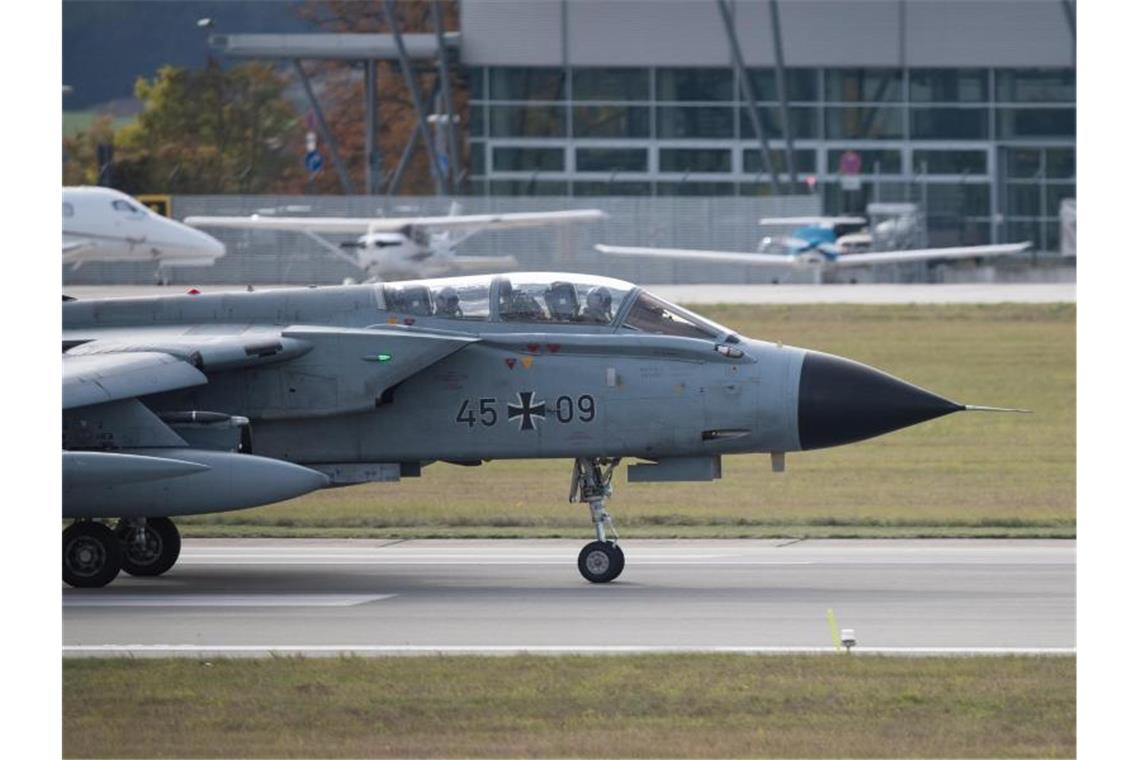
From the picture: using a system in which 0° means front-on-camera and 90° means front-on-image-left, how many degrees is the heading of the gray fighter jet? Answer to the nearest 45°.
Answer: approximately 270°
